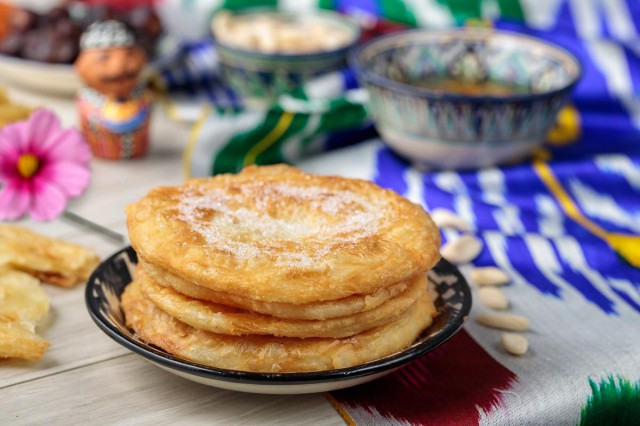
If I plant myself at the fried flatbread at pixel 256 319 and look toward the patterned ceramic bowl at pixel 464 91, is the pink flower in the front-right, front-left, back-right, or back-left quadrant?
front-left

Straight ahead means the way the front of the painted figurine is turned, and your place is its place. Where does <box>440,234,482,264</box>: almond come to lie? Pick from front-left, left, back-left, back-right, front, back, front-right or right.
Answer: front

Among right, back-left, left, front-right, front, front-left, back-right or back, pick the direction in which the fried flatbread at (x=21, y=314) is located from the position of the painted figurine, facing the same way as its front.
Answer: front-right

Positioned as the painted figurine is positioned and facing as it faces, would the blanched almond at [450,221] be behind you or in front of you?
in front

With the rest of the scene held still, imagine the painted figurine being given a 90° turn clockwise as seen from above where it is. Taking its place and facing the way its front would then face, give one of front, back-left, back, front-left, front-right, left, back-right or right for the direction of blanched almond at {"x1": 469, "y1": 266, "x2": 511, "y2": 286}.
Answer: left

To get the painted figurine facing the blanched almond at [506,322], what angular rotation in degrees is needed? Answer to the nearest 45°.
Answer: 0° — it already faces it

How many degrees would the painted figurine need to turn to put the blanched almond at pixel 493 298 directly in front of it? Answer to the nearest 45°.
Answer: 0° — it already faces it

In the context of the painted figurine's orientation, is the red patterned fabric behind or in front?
in front
